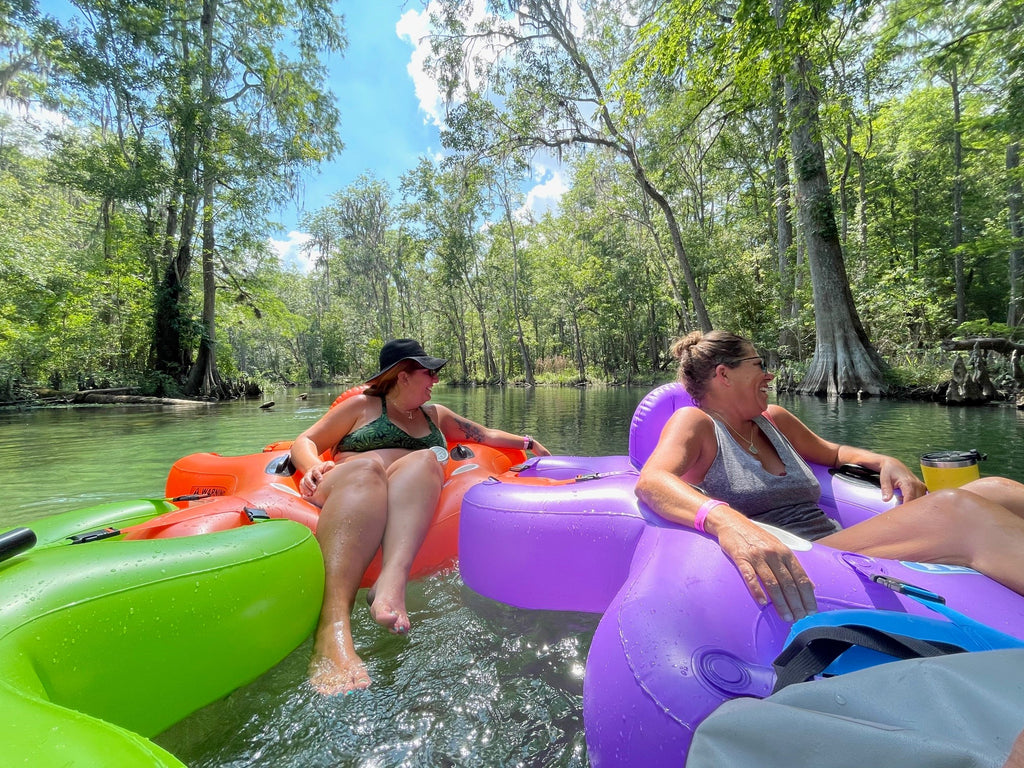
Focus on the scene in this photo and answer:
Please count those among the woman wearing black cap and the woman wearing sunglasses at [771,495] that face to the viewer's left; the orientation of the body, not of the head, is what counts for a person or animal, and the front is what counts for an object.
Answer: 0

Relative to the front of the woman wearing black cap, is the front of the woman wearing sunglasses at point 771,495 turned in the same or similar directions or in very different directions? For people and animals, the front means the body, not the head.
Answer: same or similar directions

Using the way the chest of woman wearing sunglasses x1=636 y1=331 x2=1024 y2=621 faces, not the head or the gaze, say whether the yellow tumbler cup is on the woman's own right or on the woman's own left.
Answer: on the woman's own left

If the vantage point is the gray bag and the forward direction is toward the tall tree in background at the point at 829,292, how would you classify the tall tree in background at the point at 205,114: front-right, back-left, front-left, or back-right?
front-left

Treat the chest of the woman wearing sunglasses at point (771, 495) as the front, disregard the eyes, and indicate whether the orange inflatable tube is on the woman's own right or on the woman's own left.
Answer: on the woman's own right

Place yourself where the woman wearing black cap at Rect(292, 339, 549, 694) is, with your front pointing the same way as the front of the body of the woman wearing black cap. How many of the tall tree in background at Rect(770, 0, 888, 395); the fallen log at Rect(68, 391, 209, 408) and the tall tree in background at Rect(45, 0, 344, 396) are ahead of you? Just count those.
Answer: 0

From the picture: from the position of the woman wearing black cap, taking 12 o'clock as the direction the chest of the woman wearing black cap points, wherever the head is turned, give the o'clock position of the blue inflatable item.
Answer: The blue inflatable item is roughly at 11 o'clock from the woman wearing black cap.

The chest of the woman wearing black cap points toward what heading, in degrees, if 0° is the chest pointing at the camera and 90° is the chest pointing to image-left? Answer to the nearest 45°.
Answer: approximately 0°

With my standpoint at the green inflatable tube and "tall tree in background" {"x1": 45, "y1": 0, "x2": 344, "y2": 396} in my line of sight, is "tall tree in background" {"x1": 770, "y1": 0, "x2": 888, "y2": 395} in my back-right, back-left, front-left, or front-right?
front-right

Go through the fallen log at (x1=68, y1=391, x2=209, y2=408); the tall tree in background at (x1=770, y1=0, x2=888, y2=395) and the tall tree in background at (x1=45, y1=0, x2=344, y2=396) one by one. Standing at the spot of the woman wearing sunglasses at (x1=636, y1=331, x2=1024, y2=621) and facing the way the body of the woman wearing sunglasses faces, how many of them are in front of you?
0
